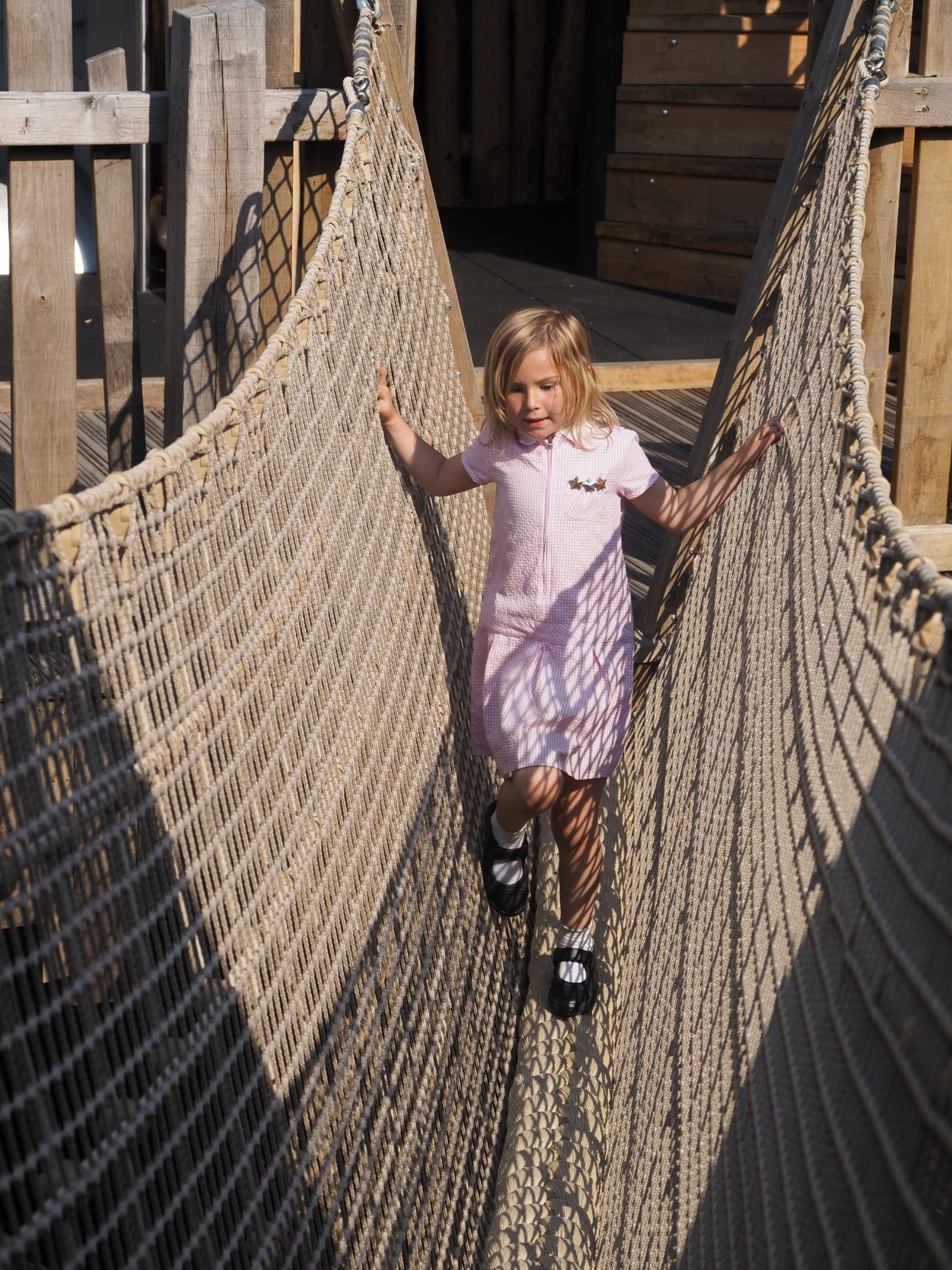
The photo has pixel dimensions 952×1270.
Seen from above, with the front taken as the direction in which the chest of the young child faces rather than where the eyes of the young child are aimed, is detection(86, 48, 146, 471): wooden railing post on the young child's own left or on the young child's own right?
on the young child's own right

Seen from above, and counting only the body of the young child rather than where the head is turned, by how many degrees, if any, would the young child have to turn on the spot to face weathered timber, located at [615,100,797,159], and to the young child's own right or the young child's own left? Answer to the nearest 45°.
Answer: approximately 180°

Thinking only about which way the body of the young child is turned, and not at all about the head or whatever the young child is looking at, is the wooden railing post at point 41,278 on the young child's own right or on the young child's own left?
on the young child's own right

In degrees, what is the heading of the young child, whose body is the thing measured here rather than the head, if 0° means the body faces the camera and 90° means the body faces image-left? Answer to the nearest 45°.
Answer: approximately 0°

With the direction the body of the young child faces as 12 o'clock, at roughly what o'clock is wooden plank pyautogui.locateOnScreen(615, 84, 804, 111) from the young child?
The wooden plank is roughly at 6 o'clock from the young child.

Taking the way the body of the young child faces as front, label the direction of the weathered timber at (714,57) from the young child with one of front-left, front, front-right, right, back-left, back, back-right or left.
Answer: back

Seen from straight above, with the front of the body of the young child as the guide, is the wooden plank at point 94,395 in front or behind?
behind

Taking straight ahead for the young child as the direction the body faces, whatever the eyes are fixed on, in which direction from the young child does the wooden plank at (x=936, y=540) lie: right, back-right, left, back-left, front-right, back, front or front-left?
back-left

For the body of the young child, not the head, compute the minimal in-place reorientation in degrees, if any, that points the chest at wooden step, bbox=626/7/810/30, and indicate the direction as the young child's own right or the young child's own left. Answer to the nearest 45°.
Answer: approximately 180°
